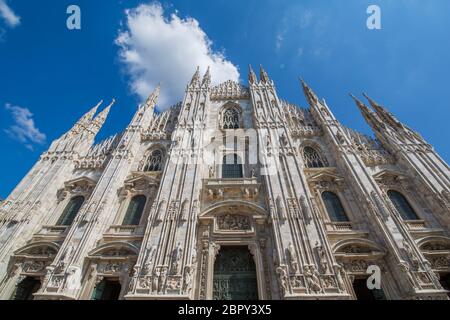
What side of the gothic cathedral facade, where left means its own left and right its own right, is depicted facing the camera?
front
